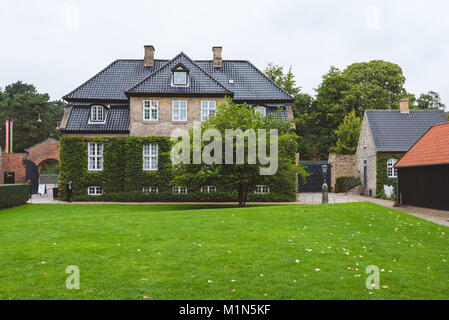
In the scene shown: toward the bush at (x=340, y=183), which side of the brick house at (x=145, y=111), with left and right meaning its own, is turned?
left

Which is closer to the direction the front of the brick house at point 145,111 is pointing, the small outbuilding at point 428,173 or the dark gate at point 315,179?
the small outbuilding

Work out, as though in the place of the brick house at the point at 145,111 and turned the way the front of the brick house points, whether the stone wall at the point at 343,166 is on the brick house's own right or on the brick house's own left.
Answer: on the brick house's own left

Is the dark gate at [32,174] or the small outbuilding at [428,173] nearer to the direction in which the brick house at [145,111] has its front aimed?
the small outbuilding

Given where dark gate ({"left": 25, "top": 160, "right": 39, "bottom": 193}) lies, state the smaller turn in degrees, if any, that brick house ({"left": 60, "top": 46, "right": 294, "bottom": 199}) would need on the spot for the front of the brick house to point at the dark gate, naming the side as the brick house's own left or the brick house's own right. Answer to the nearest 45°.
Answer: approximately 135° to the brick house's own right

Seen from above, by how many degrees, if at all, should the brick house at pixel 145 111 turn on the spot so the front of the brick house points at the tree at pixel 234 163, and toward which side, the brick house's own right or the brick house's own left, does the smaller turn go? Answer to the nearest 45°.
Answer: approximately 45° to the brick house's own left

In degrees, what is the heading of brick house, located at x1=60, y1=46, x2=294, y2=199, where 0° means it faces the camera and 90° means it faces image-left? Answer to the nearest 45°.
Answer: approximately 0°

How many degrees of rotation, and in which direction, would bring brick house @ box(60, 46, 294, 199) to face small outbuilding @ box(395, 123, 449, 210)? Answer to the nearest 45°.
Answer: approximately 45° to its left

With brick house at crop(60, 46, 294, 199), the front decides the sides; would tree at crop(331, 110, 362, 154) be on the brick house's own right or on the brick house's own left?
on the brick house's own left

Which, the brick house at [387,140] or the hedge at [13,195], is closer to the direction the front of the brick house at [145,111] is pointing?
the hedge

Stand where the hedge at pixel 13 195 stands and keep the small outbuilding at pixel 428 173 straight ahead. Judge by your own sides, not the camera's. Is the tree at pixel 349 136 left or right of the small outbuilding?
left

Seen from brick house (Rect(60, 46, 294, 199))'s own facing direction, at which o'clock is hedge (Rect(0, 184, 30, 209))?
The hedge is roughly at 2 o'clock from the brick house.
